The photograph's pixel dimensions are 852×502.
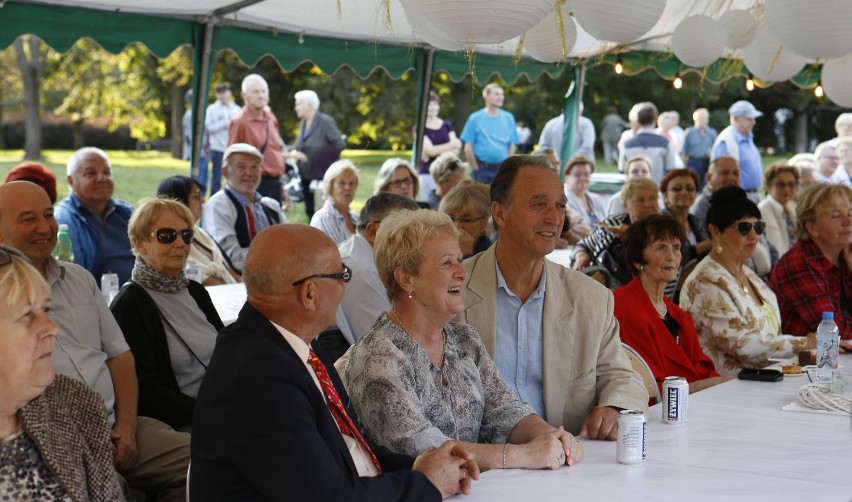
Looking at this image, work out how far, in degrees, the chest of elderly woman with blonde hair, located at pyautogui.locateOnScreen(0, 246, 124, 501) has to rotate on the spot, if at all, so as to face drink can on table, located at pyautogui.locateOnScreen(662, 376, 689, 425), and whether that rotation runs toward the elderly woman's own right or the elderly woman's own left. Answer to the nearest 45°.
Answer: approximately 45° to the elderly woman's own left

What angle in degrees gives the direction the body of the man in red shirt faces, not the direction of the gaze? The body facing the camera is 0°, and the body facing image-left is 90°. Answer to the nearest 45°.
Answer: approximately 315°

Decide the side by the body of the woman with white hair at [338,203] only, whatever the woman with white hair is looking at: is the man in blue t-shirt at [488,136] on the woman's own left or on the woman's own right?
on the woman's own left

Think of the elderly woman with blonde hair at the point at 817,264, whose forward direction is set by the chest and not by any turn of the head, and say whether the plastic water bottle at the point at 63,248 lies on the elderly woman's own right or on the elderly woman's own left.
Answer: on the elderly woman's own right

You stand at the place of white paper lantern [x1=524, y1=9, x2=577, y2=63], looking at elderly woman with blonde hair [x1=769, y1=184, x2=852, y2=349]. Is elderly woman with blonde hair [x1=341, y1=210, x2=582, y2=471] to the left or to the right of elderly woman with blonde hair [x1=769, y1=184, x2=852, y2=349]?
right

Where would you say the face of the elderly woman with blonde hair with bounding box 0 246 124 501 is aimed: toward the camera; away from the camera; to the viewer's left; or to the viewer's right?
to the viewer's right

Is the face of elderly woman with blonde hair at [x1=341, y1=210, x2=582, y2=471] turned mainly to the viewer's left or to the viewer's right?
to the viewer's right

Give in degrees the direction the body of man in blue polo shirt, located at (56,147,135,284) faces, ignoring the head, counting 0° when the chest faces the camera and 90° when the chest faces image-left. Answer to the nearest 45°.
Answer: approximately 315°

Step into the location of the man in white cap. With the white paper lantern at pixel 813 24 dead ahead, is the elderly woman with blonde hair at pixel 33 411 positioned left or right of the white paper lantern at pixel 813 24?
right
